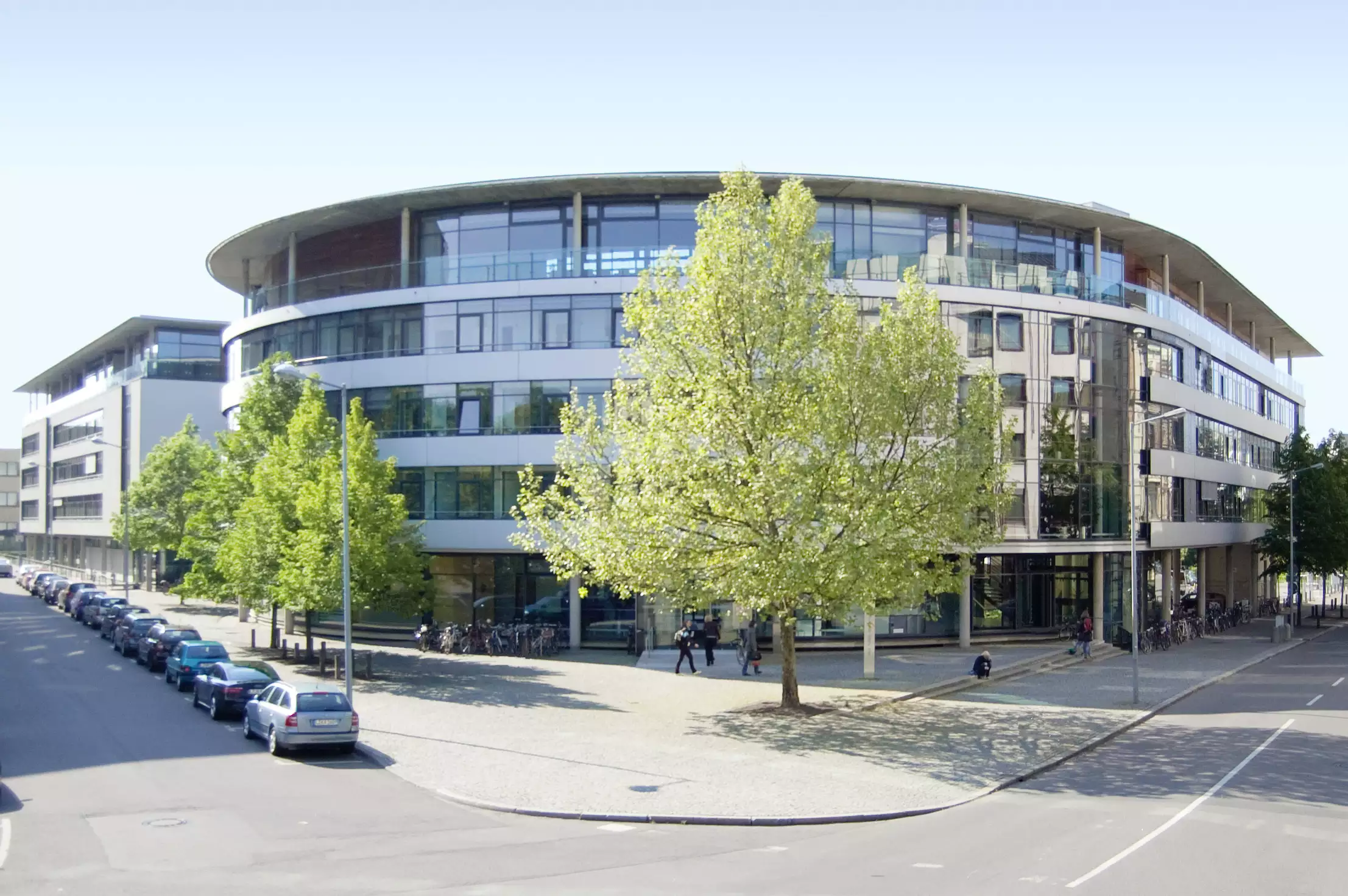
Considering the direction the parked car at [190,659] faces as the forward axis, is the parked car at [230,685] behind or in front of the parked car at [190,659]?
behind

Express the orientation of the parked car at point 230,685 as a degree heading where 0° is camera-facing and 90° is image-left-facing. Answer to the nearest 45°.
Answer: approximately 135°

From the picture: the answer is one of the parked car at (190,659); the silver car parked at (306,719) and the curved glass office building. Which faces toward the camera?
the curved glass office building

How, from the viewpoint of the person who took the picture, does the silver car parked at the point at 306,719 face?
facing away from the viewer and to the left of the viewer

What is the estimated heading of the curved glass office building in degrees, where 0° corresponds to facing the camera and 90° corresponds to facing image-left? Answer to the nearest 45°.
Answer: approximately 0°

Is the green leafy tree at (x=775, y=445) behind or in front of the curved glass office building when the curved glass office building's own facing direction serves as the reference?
in front

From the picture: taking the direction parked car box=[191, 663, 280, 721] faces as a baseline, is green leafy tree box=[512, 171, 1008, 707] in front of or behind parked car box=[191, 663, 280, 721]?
behind

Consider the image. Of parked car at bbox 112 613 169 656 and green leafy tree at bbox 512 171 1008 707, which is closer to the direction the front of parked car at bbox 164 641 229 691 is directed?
the parked car

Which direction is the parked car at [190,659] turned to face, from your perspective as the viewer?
facing away from the viewer and to the left of the viewer
